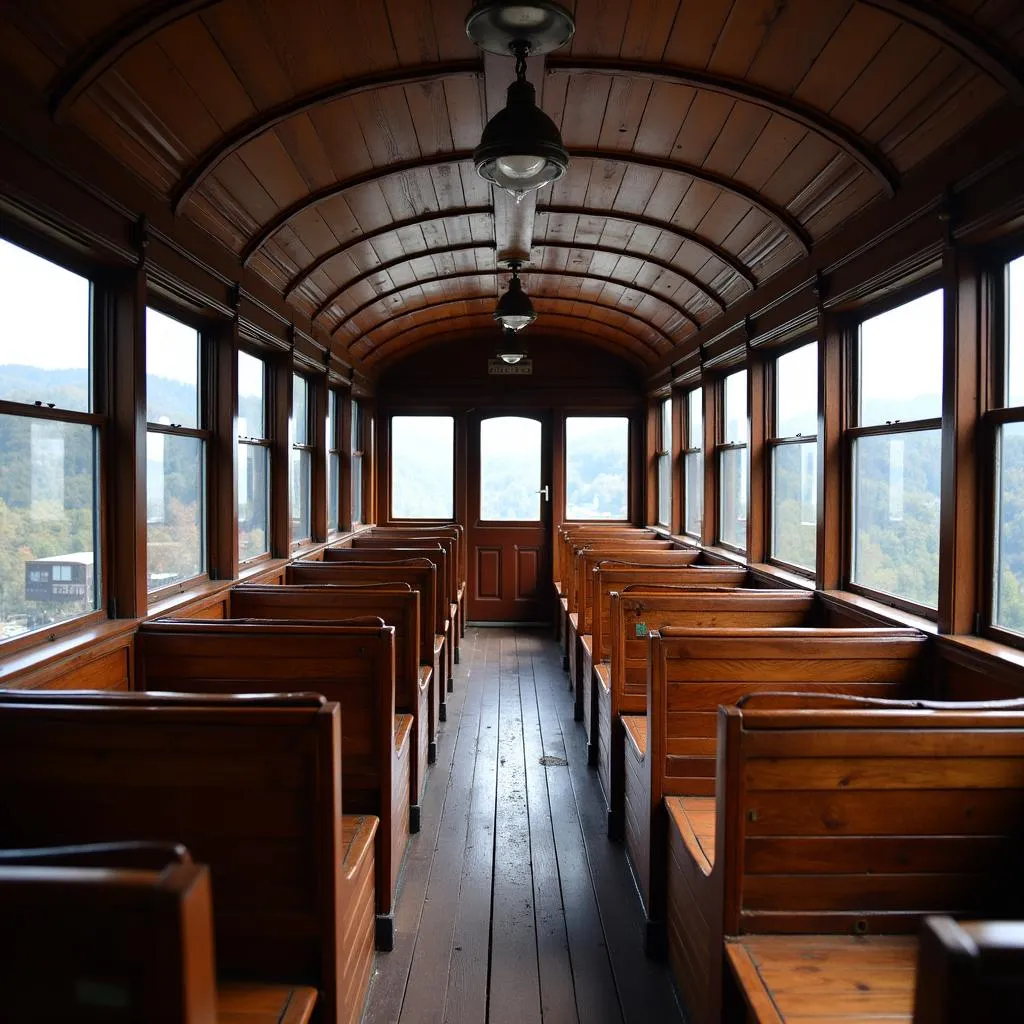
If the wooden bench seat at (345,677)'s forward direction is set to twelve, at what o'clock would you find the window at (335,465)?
The window is roughly at 12 o'clock from the wooden bench seat.

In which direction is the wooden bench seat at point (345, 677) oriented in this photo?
away from the camera

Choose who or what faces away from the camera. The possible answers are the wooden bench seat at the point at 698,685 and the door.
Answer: the wooden bench seat

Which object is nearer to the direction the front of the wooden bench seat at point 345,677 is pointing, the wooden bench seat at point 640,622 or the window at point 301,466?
the window

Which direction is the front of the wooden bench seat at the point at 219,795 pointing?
away from the camera

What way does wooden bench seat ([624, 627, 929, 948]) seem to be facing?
away from the camera

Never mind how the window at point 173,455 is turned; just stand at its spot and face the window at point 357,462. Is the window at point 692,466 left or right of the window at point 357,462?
right

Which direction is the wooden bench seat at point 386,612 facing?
away from the camera

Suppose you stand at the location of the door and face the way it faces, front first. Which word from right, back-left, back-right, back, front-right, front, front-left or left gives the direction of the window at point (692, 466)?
front-left
